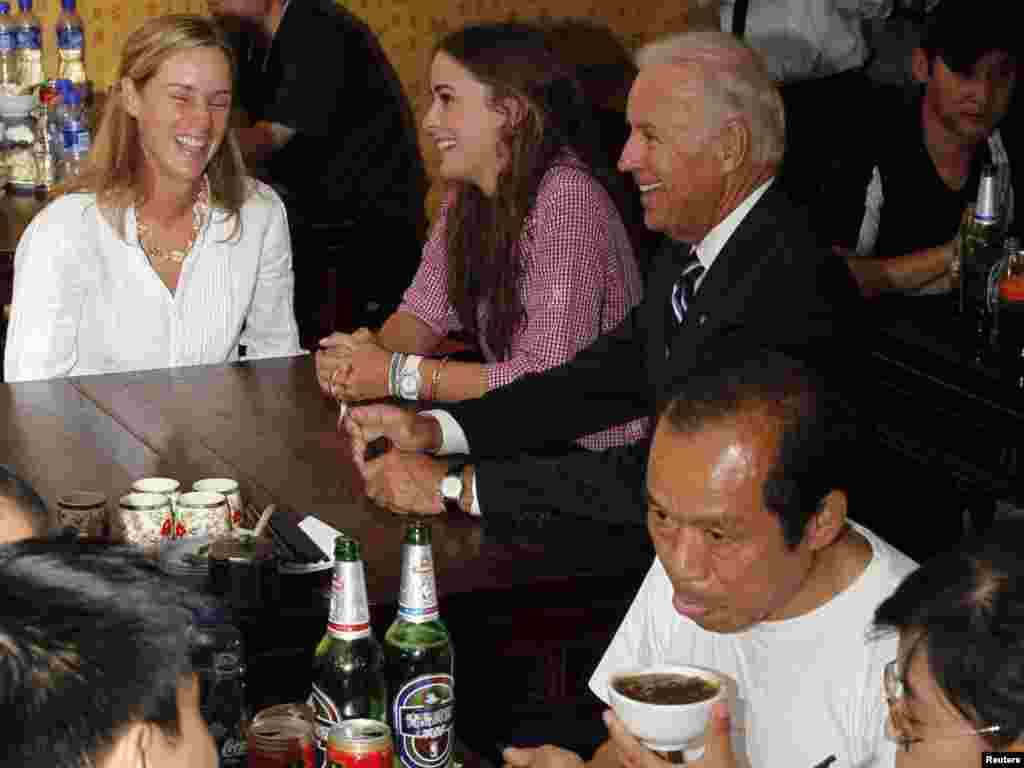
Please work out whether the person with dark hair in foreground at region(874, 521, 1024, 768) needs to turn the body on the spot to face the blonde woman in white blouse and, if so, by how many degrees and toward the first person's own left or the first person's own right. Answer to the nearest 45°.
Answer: approximately 45° to the first person's own right

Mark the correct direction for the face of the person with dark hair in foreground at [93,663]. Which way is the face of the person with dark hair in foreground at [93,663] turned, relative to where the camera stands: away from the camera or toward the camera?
away from the camera

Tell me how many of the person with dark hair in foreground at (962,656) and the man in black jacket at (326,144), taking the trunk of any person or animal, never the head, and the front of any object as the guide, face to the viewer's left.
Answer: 2

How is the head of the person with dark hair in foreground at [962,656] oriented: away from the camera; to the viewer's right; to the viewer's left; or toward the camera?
to the viewer's left

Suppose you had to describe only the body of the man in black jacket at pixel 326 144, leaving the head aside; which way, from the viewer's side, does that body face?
to the viewer's left

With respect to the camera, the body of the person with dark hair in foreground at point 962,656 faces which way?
to the viewer's left

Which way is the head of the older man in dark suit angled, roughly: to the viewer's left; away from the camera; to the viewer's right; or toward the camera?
to the viewer's left

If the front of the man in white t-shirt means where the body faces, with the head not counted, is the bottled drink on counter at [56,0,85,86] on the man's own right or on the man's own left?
on the man's own right

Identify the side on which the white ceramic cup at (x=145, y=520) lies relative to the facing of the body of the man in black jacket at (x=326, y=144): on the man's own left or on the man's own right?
on the man's own left

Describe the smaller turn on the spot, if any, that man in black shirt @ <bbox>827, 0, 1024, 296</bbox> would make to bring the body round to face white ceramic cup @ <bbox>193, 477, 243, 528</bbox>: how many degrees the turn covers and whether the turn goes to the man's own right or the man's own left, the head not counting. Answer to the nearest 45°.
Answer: approximately 90° to the man's own right

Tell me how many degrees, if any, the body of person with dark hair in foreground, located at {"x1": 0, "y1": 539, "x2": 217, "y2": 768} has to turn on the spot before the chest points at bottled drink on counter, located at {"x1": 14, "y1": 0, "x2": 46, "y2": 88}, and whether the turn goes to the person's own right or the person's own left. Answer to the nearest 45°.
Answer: approximately 45° to the person's own left

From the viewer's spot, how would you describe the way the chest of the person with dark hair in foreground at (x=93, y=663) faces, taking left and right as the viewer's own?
facing away from the viewer and to the right of the viewer
